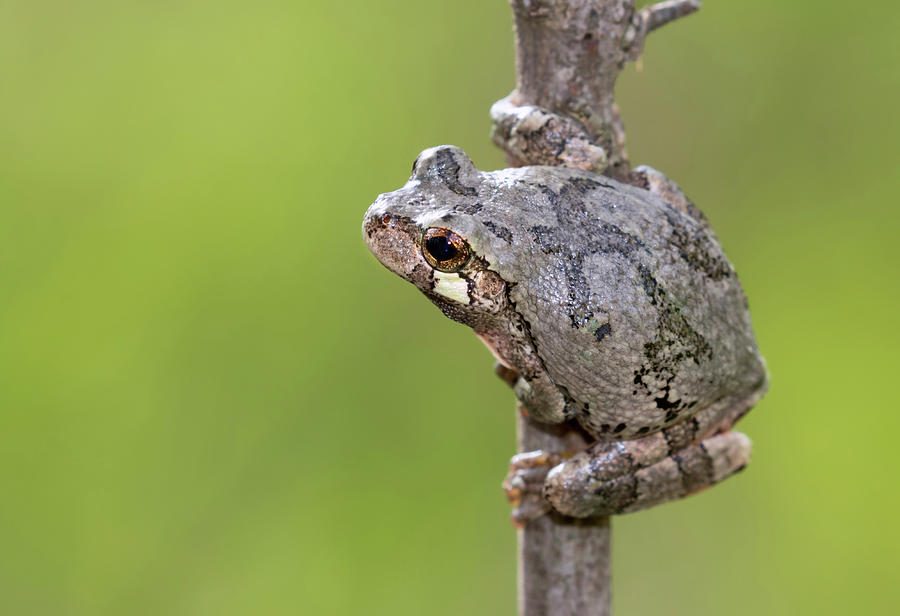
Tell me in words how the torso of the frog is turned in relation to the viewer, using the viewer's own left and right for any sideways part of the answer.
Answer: facing to the left of the viewer
